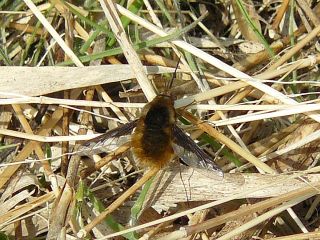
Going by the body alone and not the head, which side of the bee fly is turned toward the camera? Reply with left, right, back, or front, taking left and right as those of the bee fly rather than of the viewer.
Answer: back
